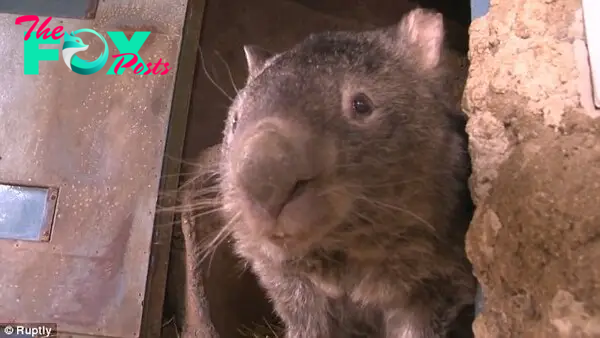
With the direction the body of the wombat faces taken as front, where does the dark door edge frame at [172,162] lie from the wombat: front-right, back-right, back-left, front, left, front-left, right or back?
right

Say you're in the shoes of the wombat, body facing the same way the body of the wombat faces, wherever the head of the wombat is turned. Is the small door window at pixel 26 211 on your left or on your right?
on your right

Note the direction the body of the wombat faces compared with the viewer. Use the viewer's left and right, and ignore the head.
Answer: facing the viewer and to the left of the viewer

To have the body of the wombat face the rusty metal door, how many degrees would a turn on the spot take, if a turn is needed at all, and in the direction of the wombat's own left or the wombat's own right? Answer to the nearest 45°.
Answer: approximately 90° to the wombat's own right

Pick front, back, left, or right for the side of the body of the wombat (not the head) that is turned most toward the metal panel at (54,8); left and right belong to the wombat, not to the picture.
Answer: right

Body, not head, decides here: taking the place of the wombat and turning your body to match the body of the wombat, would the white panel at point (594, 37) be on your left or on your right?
on your left
